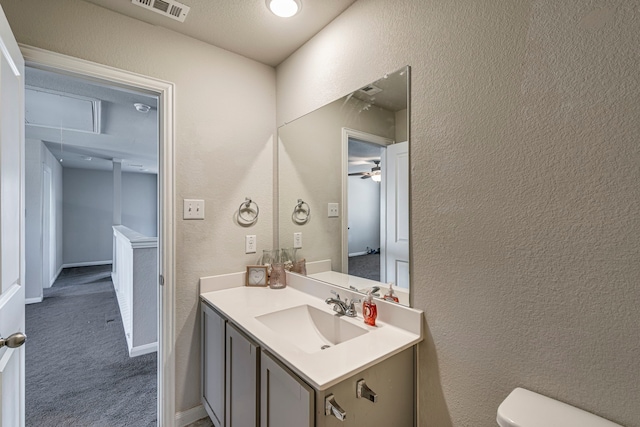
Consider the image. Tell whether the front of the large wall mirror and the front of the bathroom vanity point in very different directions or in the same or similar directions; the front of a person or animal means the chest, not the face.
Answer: same or similar directions

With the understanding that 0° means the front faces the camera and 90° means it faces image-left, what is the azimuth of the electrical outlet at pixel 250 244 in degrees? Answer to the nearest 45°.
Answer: approximately 315°

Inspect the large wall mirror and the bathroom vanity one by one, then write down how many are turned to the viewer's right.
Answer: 0

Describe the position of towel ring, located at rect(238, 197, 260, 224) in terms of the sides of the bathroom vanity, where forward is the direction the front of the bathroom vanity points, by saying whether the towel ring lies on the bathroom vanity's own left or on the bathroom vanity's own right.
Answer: on the bathroom vanity's own right

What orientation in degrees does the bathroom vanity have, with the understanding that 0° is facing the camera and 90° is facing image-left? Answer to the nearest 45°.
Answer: approximately 45°

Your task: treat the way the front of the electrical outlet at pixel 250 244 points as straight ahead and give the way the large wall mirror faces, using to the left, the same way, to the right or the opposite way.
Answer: to the right

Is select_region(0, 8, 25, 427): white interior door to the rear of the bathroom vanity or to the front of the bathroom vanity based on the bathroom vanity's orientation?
to the front

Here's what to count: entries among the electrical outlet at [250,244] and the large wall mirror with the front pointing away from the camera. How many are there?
0

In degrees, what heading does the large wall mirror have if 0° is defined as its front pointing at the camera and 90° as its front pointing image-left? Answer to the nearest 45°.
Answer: approximately 45°

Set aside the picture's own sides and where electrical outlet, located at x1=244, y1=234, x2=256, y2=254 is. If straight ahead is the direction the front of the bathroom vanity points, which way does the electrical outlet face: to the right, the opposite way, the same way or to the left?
to the left
